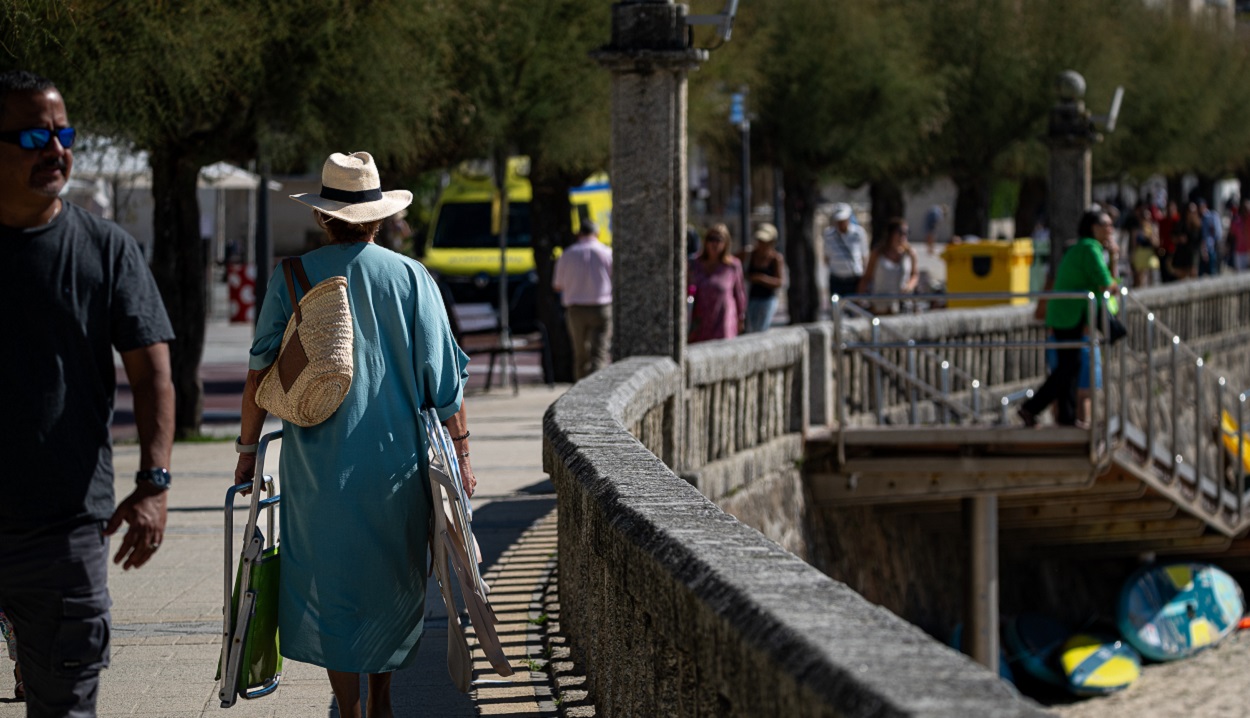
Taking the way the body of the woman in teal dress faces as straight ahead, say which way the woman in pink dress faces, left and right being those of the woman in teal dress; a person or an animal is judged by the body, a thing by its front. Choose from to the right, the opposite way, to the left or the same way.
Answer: the opposite way

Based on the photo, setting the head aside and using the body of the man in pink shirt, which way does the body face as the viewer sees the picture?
away from the camera

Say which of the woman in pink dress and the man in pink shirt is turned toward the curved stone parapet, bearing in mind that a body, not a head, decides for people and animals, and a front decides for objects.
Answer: the woman in pink dress

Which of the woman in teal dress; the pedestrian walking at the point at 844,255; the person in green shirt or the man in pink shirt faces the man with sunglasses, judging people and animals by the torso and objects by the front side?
the pedestrian walking

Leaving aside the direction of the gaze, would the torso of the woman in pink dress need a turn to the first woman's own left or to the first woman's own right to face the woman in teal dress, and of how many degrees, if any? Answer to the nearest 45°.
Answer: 0° — they already face them

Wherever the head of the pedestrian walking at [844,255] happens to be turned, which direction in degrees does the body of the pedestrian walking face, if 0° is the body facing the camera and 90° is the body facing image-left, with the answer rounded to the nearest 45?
approximately 0°

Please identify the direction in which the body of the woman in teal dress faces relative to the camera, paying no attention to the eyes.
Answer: away from the camera

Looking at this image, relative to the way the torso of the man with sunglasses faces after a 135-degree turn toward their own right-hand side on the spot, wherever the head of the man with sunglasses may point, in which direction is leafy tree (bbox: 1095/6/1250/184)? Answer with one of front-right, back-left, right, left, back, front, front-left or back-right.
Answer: right
